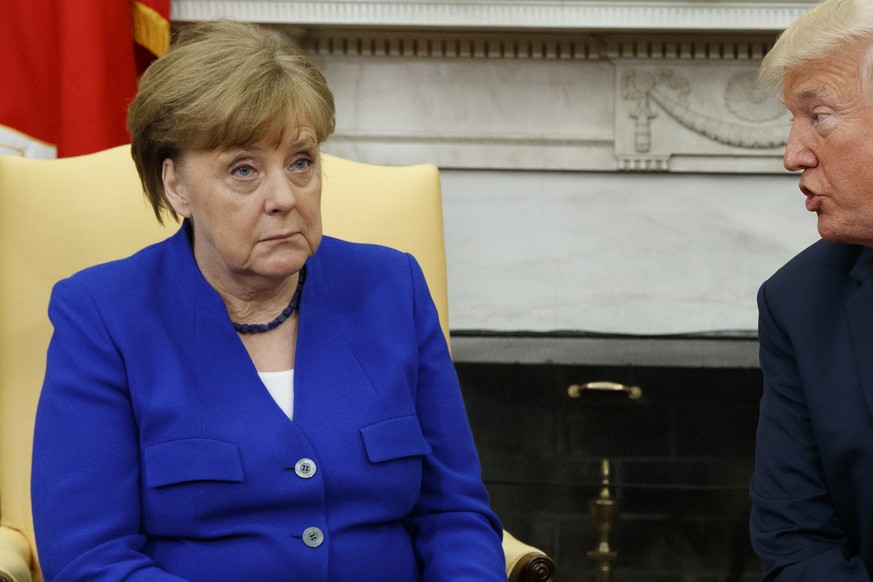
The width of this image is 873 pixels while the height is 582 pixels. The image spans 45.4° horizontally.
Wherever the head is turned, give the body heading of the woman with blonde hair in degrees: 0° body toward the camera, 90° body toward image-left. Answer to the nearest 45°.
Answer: approximately 315°

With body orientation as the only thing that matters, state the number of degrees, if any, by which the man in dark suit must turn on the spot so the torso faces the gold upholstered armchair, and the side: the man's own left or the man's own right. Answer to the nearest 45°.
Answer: approximately 45° to the man's own right

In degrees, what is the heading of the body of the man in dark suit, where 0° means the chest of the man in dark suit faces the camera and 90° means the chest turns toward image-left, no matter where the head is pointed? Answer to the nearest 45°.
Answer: approximately 45°

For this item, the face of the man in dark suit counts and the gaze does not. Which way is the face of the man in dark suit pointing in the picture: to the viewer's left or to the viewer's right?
to the viewer's left

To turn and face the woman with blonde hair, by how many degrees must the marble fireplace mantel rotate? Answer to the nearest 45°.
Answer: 0° — it already faces them

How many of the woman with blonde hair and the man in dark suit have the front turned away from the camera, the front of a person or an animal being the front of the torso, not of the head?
0

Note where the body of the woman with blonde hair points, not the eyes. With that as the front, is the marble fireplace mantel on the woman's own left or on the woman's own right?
on the woman's own left

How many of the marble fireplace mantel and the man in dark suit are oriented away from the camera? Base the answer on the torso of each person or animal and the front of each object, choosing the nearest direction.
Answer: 0
